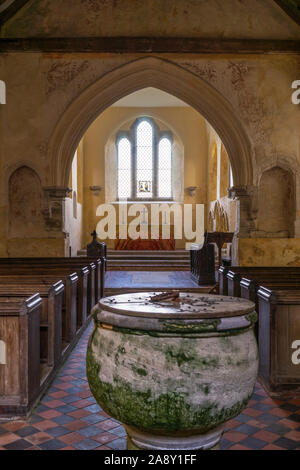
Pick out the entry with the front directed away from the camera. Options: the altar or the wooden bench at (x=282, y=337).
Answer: the wooden bench

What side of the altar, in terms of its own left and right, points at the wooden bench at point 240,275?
front

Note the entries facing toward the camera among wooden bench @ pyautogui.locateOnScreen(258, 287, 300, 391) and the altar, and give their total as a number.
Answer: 1

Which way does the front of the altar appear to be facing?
toward the camera

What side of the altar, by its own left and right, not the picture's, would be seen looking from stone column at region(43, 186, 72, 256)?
front

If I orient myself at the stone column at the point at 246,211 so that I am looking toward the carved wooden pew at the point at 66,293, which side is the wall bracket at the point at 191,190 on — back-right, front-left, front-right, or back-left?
back-right

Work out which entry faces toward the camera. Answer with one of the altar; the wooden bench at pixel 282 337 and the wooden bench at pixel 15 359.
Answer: the altar

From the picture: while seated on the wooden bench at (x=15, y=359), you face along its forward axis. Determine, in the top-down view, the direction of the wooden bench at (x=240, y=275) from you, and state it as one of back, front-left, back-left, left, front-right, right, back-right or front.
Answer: front-right

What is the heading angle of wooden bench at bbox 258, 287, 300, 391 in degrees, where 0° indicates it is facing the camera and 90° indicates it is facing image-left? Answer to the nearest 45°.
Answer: approximately 180°

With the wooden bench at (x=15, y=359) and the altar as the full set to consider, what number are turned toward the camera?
1

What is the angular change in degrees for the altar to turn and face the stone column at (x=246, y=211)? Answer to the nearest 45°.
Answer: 0° — it already faces it

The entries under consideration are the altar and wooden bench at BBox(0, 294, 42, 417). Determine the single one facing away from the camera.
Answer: the wooden bench

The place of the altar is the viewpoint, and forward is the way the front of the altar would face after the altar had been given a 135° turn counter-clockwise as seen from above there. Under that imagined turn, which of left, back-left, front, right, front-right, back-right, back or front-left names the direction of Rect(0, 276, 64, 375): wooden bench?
back-right

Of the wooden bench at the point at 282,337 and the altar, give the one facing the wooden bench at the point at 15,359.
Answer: the altar

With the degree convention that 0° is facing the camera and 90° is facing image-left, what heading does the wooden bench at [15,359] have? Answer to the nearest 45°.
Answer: approximately 180°

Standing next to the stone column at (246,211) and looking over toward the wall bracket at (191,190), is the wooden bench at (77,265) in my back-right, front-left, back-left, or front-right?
back-left

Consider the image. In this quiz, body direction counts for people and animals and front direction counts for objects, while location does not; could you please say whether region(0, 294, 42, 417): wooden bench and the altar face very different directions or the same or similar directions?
very different directions

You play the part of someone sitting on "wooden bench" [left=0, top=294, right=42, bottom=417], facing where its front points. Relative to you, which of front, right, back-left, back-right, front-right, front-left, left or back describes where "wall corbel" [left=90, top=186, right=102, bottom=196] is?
front
